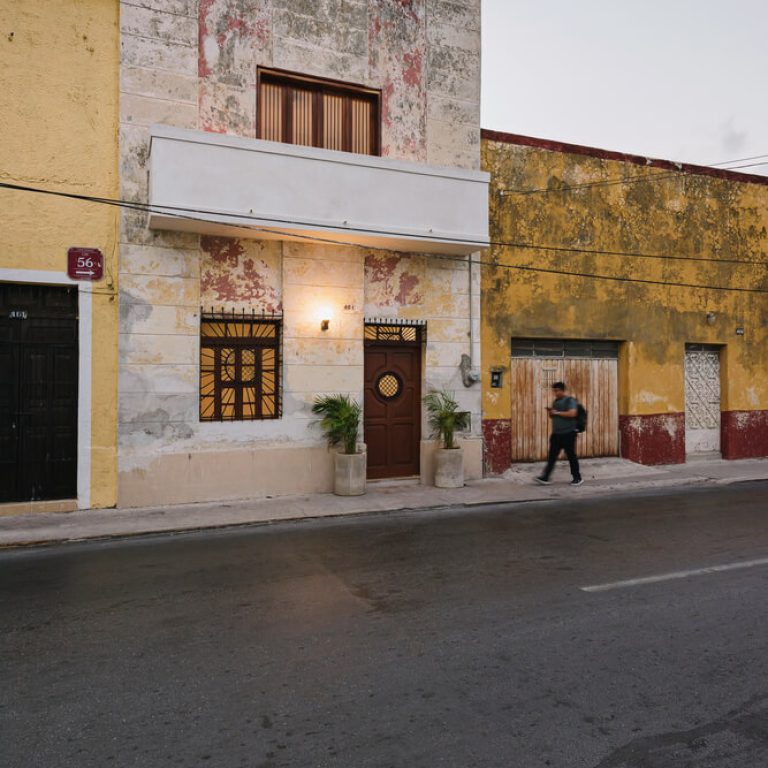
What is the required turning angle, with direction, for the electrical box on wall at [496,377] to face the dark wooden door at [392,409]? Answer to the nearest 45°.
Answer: approximately 45° to its right

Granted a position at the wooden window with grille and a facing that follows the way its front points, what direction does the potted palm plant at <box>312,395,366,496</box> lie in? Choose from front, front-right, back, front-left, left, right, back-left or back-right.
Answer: left

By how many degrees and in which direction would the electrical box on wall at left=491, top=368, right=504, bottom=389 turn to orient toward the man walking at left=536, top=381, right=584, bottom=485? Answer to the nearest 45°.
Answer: approximately 45° to its left

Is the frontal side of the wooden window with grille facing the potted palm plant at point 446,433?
no

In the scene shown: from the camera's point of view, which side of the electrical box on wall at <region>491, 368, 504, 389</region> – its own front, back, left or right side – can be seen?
front

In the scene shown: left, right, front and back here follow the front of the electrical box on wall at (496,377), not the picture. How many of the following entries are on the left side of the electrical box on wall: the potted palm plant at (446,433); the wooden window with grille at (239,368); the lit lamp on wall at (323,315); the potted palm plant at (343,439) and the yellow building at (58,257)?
0

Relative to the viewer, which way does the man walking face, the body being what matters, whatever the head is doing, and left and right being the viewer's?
facing to the left of the viewer

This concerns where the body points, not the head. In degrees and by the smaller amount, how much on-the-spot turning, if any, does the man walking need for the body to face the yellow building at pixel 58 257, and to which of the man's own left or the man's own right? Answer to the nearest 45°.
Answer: approximately 45° to the man's own left

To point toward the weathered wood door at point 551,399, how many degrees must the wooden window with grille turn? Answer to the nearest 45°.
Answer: approximately 90° to its left

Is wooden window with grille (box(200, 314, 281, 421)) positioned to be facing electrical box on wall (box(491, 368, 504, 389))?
no

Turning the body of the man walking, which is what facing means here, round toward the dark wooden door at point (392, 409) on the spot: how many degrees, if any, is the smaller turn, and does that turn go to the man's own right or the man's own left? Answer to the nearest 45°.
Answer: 0° — they already face it

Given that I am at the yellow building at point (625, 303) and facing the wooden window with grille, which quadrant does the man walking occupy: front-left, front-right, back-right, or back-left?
front-left

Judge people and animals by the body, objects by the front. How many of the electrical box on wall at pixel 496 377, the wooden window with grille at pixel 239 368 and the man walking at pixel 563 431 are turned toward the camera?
2

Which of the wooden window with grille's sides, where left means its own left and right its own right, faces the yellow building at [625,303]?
left

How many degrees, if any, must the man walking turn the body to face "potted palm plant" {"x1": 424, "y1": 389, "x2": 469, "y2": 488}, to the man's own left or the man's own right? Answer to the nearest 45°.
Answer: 0° — they already face it

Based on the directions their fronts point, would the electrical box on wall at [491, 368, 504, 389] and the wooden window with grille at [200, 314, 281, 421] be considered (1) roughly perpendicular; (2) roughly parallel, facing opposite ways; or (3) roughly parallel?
roughly parallel

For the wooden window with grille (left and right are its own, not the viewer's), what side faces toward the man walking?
left

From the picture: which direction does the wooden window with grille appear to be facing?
toward the camera
